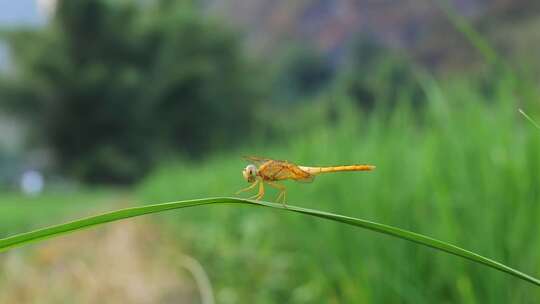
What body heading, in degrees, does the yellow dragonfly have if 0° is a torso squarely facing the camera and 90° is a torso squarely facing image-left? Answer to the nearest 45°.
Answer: approximately 90°
